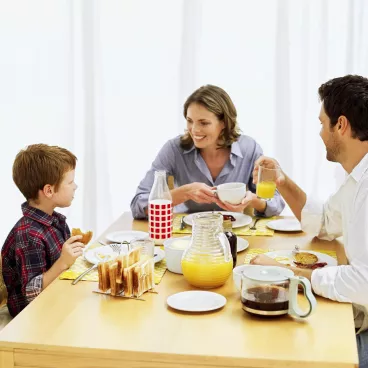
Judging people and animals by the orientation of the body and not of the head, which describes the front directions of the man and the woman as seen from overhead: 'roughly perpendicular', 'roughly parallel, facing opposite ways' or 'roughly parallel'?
roughly perpendicular

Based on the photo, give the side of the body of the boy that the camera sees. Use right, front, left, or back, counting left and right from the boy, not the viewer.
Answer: right

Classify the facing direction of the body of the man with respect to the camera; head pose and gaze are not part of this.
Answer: to the viewer's left

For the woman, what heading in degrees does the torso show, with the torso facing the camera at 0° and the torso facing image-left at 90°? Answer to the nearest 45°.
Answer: approximately 0°

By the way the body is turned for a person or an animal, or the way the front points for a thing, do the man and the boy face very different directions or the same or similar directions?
very different directions

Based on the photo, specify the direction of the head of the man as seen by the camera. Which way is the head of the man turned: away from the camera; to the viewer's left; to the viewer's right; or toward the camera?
to the viewer's left

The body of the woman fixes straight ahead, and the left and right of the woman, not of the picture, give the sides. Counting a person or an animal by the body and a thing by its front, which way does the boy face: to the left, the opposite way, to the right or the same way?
to the left

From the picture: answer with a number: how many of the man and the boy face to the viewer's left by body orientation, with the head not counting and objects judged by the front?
1

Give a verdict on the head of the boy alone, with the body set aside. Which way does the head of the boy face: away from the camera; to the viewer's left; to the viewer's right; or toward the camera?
to the viewer's right
